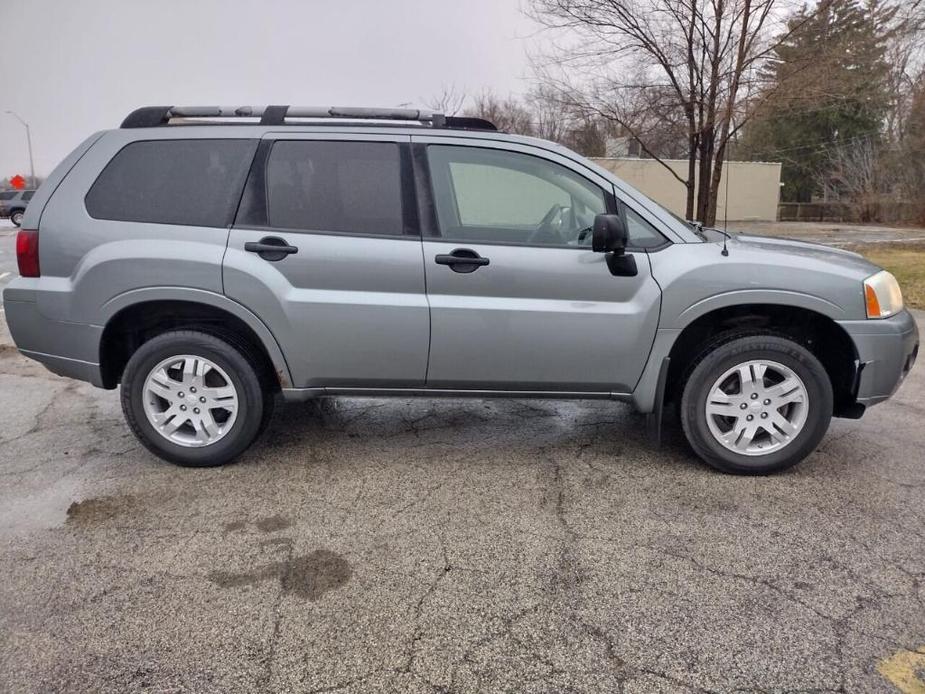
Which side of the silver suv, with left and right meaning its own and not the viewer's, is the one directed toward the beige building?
left

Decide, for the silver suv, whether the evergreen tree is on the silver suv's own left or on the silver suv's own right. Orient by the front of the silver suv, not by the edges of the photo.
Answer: on the silver suv's own left

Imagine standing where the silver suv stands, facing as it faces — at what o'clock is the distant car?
The distant car is roughly at 8 o'clock from the silver suv.

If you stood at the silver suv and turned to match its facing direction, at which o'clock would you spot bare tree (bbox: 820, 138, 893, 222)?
The bare tree is roughly at 10 o'clock from the silver suv.

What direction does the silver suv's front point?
to the viewer's right

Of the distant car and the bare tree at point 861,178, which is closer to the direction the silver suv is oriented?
the bare tree
